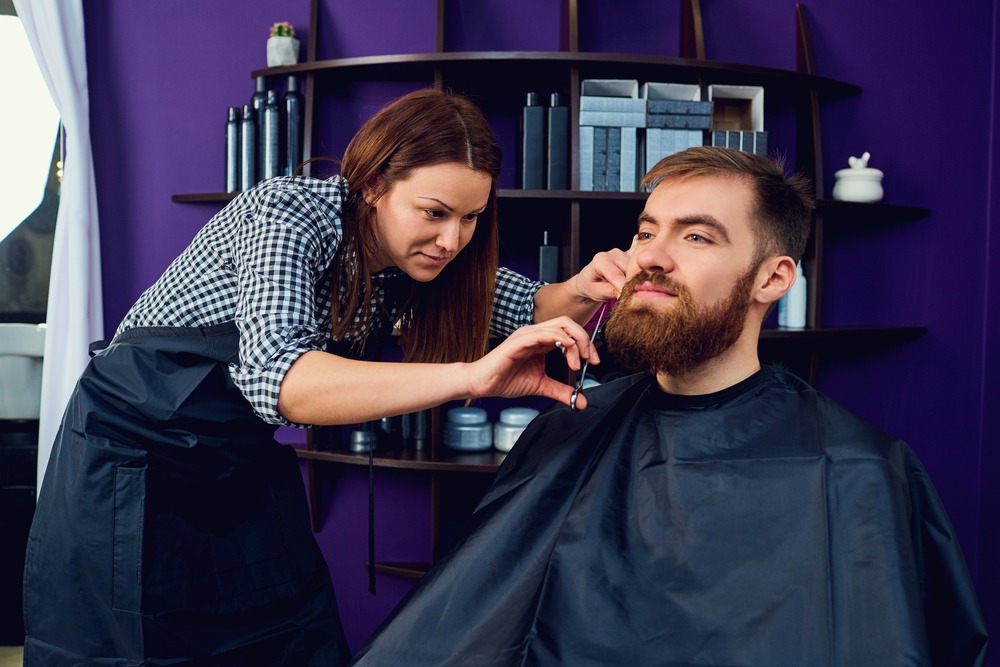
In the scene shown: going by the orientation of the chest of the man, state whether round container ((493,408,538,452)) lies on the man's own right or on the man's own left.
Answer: on the man's own right

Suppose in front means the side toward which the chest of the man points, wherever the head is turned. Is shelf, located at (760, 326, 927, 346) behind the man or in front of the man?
behind

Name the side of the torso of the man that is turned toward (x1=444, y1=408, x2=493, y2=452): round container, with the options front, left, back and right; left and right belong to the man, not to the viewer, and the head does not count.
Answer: right

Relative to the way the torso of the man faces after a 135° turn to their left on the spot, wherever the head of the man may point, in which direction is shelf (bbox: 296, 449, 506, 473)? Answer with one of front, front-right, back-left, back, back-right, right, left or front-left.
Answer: back-left

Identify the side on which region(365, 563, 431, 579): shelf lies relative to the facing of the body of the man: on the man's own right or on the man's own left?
on the man's own right

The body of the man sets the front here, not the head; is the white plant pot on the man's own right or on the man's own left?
on the man's own right

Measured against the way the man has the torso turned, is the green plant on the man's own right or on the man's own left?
on the man's own right

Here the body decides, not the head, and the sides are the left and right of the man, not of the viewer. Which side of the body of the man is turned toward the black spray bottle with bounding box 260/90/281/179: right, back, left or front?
right

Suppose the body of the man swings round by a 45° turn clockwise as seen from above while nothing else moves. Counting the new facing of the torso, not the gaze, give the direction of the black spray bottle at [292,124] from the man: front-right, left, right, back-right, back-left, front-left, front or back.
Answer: front-right

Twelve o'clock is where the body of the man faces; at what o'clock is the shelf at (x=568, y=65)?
The shelf is roughly at 4 o'clock from the man.

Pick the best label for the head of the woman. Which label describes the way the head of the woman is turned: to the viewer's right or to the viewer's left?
to the viewer's right

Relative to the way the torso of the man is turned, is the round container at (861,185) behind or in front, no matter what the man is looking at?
behind

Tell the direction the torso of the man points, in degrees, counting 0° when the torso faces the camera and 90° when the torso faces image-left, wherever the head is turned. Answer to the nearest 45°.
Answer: approximately 45°

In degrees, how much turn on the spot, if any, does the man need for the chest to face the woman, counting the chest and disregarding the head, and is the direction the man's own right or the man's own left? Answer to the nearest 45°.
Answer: approximately 45° to the man's own right
